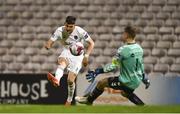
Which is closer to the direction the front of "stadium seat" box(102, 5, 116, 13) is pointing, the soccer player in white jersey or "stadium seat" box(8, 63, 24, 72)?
the soccer player in white jersey

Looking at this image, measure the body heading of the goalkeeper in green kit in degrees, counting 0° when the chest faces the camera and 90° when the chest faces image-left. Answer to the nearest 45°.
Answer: approximately 135°

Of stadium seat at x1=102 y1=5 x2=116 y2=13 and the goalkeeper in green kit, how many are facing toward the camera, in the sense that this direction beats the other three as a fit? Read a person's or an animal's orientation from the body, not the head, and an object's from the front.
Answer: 1

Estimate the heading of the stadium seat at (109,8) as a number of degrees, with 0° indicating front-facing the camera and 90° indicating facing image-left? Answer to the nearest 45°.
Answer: approximately 0°

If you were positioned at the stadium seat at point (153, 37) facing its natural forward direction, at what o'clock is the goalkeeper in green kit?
The goalkeeper in green kit is roughly at 12 o'clock from the stadium seat.

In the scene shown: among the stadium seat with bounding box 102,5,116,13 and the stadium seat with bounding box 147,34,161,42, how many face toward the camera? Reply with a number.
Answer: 2

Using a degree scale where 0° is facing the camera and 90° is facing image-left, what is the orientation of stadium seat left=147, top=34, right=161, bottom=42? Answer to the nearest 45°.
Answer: approximately 0°
